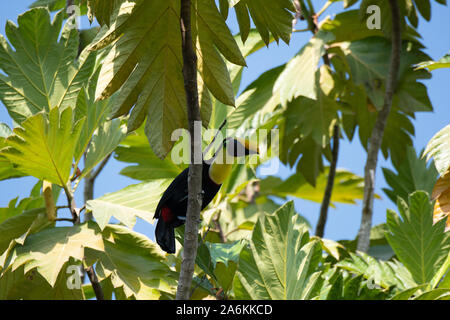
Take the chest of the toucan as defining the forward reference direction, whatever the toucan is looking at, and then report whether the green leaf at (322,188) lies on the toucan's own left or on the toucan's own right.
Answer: on the toucan's own left

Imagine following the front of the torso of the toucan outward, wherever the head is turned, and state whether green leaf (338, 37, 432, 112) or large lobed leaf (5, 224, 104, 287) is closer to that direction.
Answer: the green leaf

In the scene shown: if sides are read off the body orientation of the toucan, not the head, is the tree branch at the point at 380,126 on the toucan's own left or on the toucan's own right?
on the toucan's own left

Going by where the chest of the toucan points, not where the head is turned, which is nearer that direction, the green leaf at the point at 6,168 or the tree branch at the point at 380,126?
the tree branch

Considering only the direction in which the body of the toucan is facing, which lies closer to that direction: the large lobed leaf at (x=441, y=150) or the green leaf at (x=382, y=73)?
the large lobed leaf

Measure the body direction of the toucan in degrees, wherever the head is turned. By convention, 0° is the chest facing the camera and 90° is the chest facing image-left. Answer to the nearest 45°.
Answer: approximately 270°

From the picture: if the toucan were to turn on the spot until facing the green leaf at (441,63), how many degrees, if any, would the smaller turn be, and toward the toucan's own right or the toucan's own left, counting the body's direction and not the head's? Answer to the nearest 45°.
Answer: approximately 45° to the toucan's own left

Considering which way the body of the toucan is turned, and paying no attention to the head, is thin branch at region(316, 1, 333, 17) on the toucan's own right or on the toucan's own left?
on the toucan's own left
